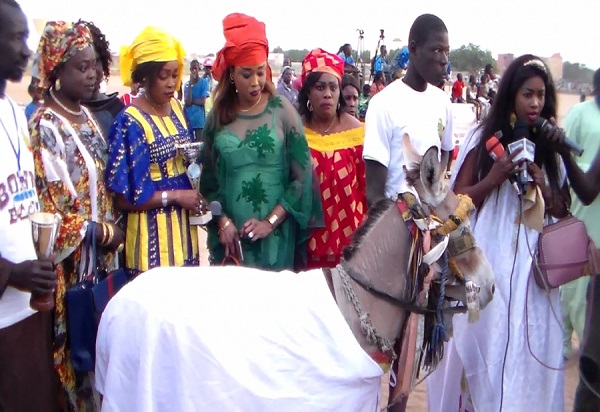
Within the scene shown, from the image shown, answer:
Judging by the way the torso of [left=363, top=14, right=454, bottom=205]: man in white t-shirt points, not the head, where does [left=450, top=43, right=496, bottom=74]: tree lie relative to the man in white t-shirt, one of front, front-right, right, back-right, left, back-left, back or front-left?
back-left

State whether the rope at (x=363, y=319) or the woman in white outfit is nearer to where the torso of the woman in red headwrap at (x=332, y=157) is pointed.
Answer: the rope

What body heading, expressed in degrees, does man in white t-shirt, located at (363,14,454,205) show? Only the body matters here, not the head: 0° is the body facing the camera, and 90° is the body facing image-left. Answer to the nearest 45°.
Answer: approximately 315°

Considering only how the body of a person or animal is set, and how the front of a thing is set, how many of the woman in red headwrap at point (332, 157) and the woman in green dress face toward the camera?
2

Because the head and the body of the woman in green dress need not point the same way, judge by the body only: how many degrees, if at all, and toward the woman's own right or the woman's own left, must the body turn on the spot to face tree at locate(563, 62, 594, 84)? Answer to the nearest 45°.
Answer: approximately 90° to the woman's own left

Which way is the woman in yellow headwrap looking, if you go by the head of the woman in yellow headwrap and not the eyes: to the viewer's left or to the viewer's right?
to the viewer's right

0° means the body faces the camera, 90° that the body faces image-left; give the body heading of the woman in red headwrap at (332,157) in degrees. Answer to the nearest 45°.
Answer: approximately 0°

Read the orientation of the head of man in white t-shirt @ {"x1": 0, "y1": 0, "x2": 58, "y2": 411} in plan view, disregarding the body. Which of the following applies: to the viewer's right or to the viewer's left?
to the viewer's right
